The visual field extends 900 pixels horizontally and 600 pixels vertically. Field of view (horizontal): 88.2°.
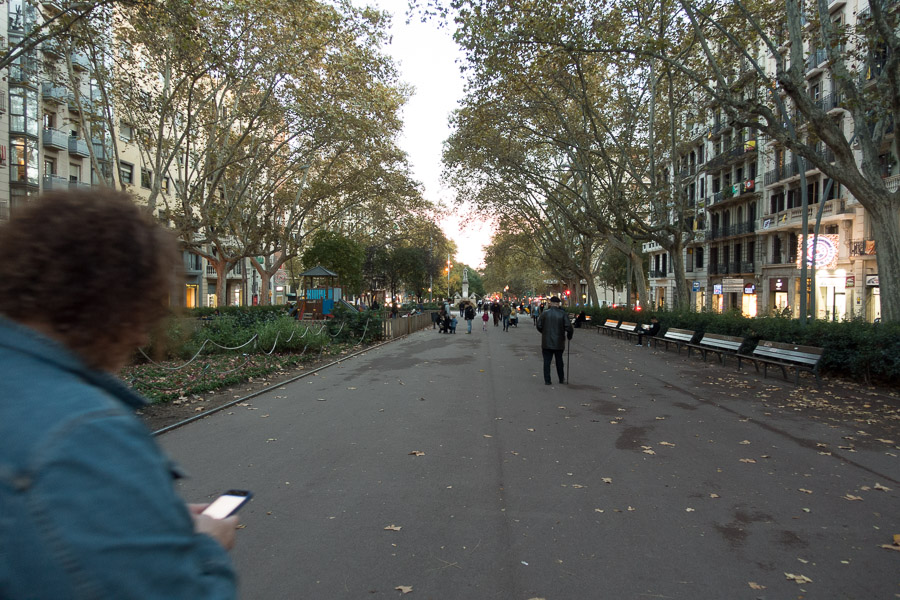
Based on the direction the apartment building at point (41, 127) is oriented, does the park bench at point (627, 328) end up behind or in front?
in front

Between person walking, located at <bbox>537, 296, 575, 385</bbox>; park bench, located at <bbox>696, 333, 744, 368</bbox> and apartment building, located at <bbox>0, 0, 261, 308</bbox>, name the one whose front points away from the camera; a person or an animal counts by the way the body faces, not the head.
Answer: the person walking

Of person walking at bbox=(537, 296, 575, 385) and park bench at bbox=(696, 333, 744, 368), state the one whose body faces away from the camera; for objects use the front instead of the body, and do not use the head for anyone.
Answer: the person walking

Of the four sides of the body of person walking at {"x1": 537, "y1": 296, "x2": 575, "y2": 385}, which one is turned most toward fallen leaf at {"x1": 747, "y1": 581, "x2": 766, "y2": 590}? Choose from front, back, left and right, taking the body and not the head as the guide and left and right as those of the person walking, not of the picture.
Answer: back

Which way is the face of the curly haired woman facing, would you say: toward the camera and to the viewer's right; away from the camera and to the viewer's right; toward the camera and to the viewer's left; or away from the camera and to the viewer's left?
away from the camera and to the viewer's right

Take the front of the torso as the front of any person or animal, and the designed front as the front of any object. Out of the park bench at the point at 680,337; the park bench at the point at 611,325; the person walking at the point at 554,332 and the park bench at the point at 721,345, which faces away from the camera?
the person walking

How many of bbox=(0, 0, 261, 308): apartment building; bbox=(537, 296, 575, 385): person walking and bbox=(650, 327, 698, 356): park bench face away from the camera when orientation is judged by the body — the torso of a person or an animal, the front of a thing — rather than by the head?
1

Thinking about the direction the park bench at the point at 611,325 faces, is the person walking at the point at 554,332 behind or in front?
in front

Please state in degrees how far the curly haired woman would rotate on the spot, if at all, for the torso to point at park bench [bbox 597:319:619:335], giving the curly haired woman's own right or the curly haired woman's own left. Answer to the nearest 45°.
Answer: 0° — they already face it

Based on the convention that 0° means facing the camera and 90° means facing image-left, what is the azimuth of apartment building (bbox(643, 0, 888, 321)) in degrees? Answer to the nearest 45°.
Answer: approximately 45°

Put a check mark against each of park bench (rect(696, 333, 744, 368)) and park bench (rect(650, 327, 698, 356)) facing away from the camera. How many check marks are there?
0

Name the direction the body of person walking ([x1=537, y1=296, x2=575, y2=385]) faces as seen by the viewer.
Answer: away from the camera

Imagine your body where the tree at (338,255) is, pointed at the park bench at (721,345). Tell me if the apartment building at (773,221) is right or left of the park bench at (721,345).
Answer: left
